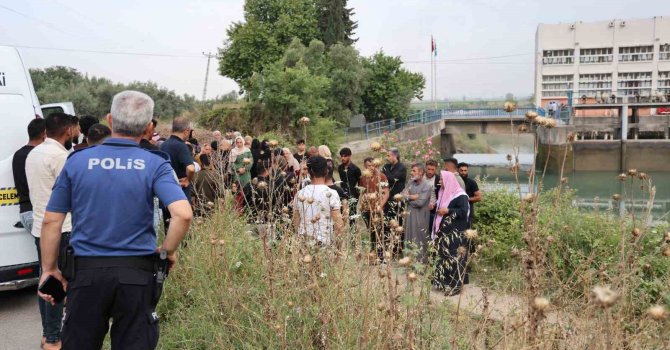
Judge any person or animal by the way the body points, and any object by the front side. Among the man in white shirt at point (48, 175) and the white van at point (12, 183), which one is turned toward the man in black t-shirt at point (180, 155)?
the man in white shirt

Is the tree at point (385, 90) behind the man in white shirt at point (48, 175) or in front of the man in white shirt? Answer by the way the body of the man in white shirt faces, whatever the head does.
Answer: in front

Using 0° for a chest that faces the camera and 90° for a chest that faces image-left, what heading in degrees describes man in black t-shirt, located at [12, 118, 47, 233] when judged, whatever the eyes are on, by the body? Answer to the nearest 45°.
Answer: approximately 225°

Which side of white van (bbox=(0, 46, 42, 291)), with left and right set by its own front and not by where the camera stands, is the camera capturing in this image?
back

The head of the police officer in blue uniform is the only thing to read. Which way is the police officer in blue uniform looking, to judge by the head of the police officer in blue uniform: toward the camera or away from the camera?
away from the camera

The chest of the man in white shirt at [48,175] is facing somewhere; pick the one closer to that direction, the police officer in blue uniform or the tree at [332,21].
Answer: the tree

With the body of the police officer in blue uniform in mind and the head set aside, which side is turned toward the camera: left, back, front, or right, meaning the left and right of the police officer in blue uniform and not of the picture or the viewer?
back

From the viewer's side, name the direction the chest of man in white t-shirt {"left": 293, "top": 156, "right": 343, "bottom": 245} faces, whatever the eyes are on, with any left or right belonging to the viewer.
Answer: facing away from the viewer

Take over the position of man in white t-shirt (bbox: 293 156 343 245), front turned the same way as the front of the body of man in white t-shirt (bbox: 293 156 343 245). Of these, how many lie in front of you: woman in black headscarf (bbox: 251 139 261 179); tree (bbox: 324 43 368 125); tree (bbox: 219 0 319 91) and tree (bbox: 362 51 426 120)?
4
